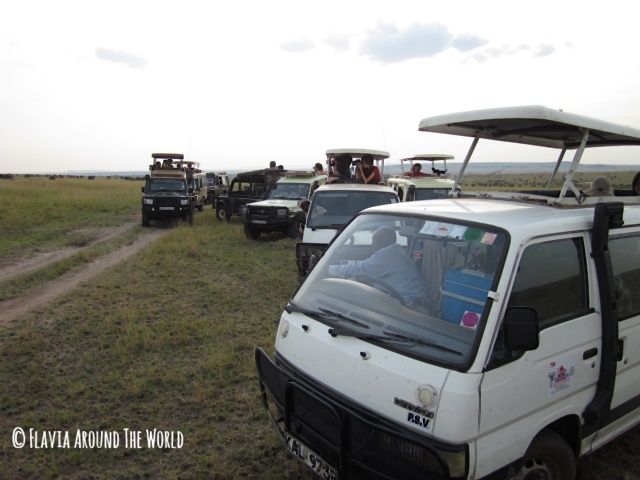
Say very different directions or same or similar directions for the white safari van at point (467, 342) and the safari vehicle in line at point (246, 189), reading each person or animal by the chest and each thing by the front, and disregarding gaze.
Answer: same or similar directions

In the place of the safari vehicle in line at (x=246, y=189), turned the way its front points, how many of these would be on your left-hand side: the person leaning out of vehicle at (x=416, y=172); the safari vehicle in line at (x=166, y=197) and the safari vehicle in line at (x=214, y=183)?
1

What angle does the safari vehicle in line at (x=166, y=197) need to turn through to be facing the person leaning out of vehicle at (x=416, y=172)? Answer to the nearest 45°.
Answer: approximately 45° to its left

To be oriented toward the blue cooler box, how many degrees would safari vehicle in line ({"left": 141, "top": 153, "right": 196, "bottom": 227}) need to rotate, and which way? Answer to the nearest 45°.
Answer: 0° — it already faces it

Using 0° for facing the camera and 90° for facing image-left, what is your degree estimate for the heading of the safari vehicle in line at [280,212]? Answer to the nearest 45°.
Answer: approximately 45°

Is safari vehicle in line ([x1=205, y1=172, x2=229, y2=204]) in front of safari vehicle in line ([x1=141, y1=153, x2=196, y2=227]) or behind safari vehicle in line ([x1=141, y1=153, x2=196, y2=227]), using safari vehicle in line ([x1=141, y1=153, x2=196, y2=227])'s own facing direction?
behind

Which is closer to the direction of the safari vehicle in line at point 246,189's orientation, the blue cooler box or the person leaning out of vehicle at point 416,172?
the blue cooler box

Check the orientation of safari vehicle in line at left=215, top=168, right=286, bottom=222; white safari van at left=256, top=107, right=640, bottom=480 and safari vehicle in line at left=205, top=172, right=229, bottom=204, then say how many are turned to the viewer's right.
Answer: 0

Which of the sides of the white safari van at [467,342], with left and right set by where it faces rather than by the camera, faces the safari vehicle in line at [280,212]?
right

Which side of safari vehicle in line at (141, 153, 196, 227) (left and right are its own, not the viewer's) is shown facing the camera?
front

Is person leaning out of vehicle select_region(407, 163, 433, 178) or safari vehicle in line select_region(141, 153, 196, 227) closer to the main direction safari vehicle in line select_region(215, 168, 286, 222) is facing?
the safari vehicle in line

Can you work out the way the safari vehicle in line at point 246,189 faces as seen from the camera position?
facing the viewer and to the left of the viewer

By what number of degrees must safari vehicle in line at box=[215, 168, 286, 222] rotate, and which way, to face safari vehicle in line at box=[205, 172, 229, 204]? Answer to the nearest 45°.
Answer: approximately 135° to its right

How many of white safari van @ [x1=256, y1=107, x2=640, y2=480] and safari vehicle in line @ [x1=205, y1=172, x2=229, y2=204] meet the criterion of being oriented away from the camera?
0

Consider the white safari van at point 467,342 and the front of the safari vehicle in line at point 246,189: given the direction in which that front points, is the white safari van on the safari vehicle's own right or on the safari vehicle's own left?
on the safari vehicle's own left

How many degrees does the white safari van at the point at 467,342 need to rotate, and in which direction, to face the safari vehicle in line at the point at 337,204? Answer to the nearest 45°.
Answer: approximately 135° to its right

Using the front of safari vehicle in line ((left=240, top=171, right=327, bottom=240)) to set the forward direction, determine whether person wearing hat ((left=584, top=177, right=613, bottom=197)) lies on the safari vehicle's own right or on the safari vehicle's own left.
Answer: on the safari vehicle's own left

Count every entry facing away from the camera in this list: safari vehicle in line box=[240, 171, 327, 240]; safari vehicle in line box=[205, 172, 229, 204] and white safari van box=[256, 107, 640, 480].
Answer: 0
